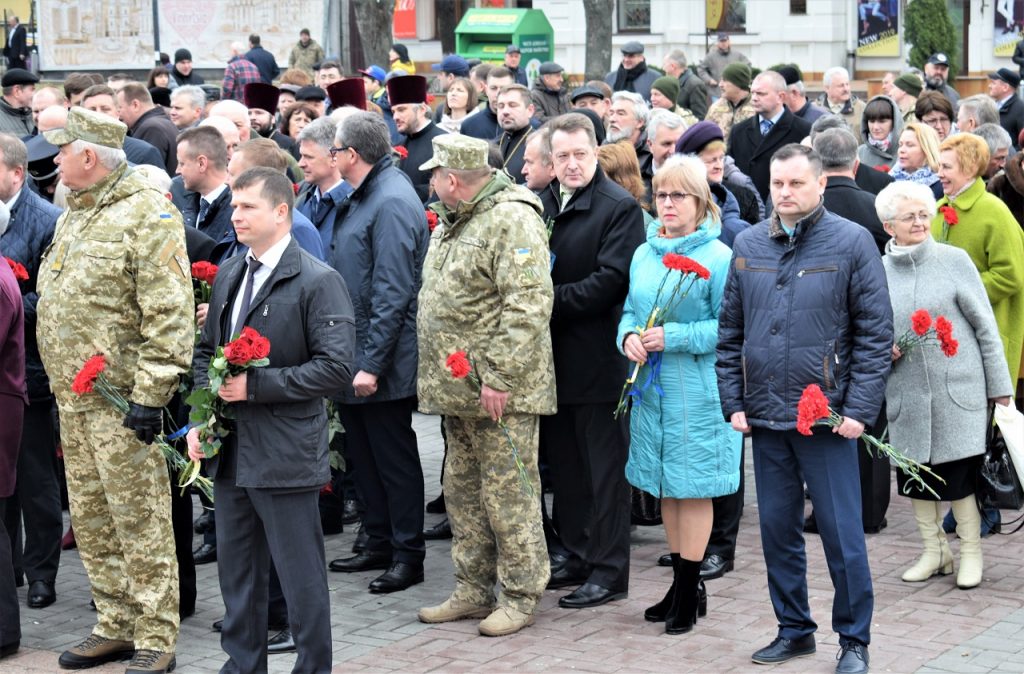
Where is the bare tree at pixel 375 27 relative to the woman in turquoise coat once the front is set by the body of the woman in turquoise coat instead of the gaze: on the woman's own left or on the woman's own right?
on the woman's own right

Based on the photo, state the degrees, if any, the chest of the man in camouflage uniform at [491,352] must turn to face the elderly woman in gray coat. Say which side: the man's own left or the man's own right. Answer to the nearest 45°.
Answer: approximately 135° to the man's own left

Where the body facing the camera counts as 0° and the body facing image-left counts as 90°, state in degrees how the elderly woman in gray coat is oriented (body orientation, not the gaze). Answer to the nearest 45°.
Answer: approximately 45°

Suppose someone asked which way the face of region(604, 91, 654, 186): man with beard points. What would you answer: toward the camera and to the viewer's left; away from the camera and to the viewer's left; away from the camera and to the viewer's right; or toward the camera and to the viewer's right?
toward the camera and to the viewer's left

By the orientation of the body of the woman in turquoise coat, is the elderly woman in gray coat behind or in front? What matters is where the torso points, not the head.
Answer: behind

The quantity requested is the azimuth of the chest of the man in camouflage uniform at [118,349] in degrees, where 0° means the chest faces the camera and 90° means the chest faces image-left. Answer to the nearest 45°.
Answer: approximately 45°

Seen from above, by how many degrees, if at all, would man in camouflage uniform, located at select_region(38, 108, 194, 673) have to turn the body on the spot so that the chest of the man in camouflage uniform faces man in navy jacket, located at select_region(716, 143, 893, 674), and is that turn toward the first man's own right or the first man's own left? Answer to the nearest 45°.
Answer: approximately 135° to the first man's own left

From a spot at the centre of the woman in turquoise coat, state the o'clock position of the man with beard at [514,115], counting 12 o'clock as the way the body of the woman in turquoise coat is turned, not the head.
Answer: The man with beard is roughly at 4 o'clock from the woman in turquoise coat.

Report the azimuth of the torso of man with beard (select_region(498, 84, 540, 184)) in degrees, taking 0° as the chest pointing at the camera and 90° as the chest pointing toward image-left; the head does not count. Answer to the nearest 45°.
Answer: approximately 45°

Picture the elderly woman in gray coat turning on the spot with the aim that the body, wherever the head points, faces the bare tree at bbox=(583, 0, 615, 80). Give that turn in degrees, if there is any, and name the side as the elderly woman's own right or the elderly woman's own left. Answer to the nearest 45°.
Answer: approximately 135° to the elderly woman's own right
